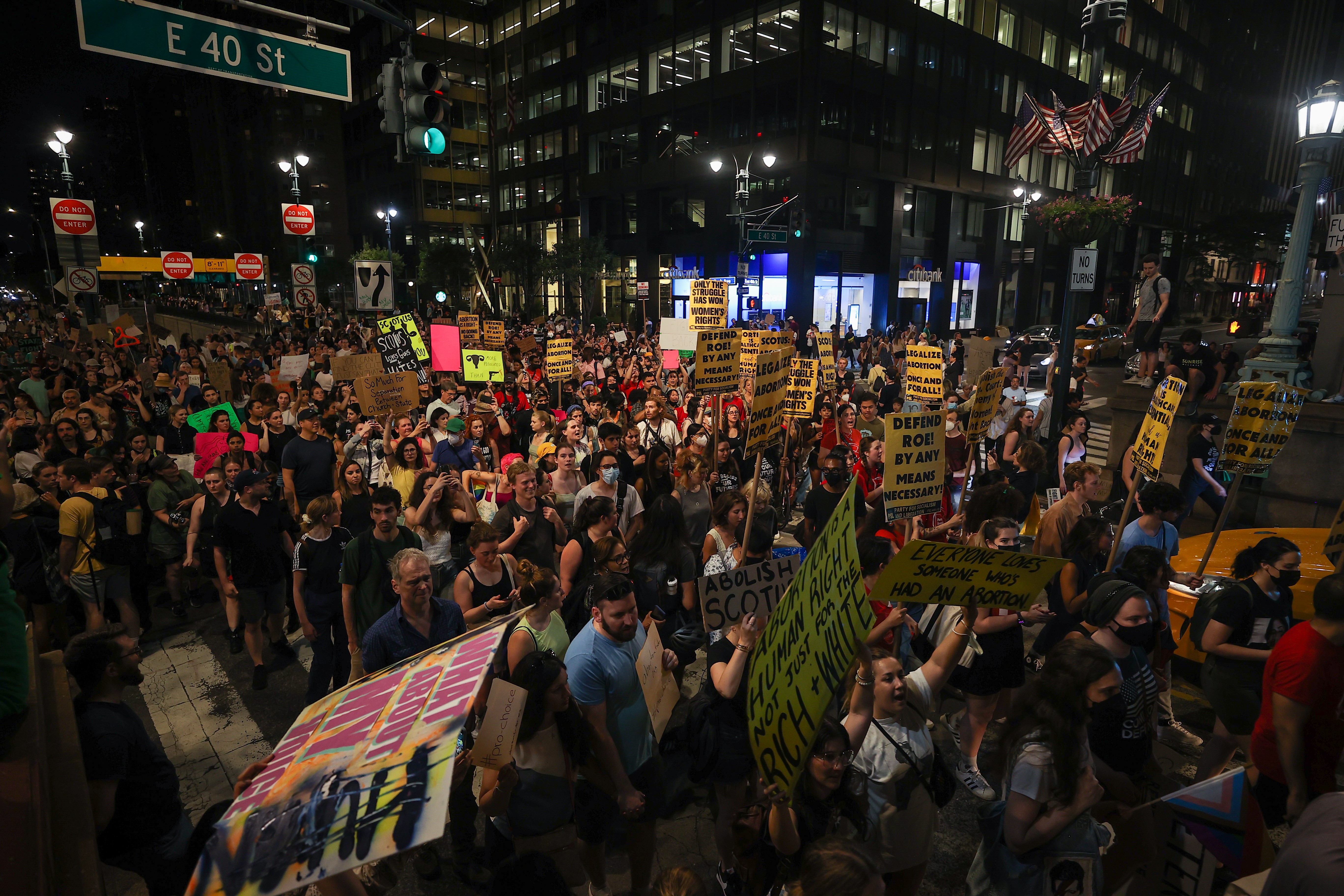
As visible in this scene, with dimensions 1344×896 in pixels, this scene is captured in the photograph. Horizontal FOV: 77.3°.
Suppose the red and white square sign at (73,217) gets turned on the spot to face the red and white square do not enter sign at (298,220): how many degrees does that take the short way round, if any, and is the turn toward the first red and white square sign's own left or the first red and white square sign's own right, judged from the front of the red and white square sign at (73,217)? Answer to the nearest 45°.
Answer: approximately 90° to the first red and white square sign's own left

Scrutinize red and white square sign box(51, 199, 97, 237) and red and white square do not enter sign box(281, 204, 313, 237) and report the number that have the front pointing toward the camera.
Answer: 2

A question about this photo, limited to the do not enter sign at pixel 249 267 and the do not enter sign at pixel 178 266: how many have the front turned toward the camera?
2

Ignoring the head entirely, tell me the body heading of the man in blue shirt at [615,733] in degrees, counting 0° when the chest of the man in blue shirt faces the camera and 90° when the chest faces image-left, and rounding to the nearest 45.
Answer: approximately 315°

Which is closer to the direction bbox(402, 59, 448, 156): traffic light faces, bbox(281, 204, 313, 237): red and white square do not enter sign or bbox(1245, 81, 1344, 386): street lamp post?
the street lamp post

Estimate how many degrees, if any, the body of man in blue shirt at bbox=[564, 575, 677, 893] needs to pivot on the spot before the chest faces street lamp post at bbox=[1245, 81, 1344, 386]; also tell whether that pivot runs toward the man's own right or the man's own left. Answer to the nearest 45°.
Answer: approximately 90° to the man's own left

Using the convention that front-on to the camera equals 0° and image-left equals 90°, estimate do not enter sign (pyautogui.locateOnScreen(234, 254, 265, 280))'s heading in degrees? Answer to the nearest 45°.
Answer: approximately 0°
